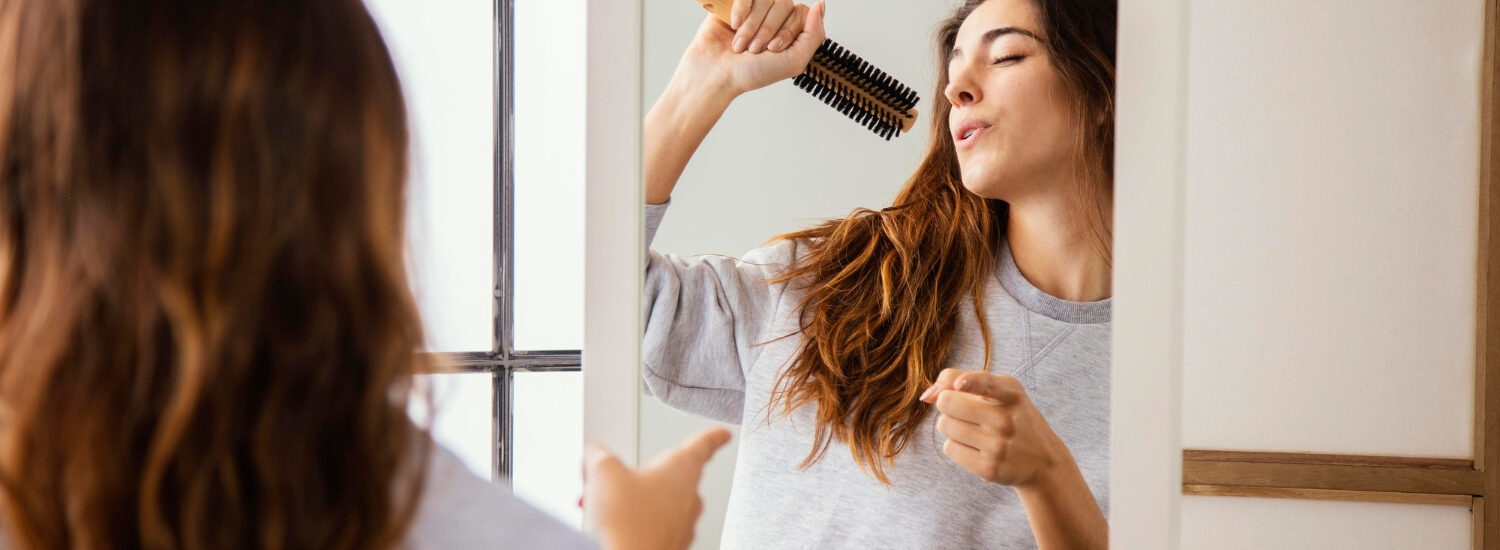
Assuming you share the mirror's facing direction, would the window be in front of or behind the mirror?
behind

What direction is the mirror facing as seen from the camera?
toward the camera
